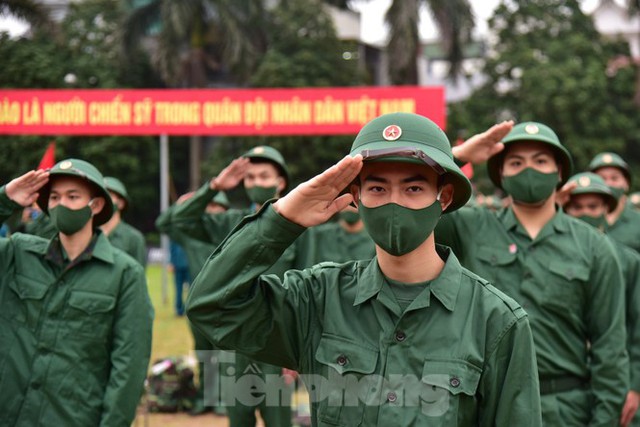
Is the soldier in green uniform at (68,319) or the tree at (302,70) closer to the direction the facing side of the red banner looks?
the soldier in green uniform

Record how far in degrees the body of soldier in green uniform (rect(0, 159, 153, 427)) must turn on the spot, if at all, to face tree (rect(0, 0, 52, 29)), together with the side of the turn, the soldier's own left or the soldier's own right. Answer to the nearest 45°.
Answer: approximately 135° to the soldier's own right

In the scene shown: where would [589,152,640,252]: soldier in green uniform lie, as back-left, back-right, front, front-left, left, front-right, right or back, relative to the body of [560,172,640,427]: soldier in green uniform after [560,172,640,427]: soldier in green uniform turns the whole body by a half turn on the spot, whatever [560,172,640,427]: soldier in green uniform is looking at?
front

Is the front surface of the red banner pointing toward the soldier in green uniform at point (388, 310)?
yes

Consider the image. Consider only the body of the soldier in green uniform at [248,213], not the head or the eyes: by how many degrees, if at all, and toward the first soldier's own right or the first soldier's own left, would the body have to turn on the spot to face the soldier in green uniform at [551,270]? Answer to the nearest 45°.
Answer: approximately 45° to the first soldier's own left

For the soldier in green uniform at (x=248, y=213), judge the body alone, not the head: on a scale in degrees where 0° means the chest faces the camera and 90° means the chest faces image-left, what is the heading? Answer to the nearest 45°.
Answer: approximately 0°

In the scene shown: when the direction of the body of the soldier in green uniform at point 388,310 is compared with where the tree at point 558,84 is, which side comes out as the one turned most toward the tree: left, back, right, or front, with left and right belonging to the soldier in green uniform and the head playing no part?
back

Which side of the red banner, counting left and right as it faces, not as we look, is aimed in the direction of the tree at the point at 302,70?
back

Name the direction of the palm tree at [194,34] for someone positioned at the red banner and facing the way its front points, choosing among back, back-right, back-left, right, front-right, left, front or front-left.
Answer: back
